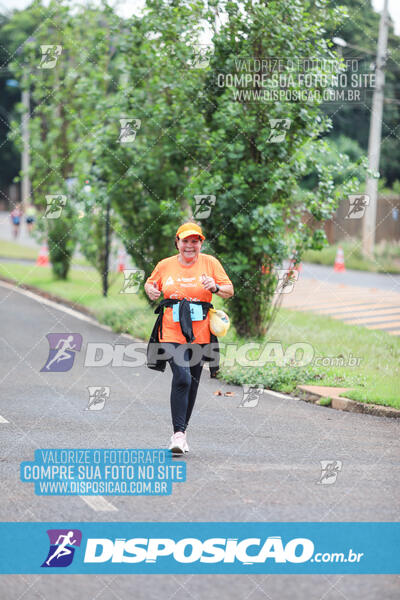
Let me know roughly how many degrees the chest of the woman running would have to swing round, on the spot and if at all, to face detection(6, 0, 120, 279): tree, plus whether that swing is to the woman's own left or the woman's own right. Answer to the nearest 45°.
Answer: approximately 180°

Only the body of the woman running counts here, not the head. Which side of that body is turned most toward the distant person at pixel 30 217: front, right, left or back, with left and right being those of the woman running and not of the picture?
back

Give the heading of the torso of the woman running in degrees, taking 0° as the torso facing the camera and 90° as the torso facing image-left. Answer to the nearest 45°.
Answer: approximately 0°
